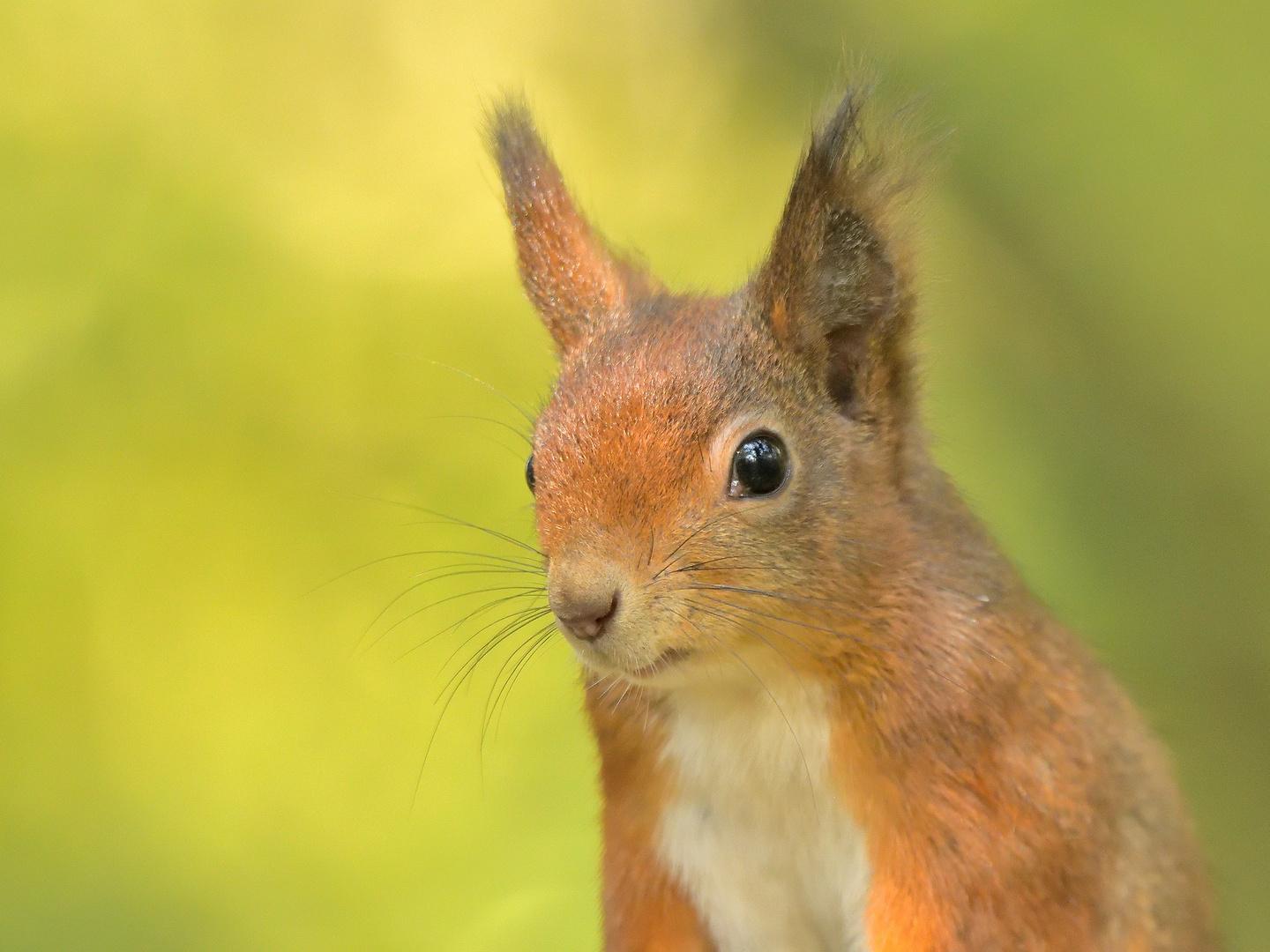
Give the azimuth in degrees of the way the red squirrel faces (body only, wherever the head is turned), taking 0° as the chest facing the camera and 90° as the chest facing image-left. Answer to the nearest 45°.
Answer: approximately 45°
